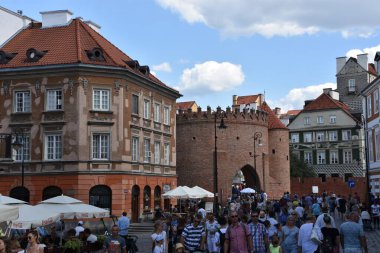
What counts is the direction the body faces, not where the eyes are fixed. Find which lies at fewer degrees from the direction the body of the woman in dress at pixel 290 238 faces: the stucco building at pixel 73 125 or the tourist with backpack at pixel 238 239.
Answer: the tourist with backpack

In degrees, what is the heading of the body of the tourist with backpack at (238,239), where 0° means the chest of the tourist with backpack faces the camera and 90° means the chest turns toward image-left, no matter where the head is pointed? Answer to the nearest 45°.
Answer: approximately 0°

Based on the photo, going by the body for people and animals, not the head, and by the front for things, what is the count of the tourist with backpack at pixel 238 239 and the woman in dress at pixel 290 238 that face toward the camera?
2

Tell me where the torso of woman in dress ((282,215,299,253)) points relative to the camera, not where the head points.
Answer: toward the camera

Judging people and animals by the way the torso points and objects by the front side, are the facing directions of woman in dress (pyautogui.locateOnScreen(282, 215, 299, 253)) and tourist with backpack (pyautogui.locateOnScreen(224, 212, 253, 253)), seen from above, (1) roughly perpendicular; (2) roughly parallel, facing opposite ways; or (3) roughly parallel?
roughly parallel

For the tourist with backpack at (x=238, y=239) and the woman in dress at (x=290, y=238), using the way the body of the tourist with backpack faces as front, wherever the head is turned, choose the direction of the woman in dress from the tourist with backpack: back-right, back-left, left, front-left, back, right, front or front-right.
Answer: back-left

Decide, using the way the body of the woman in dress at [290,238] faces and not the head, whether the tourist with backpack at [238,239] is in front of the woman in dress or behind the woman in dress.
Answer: in front

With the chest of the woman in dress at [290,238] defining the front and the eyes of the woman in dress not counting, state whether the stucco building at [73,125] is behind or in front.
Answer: behind
